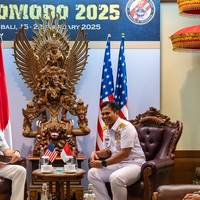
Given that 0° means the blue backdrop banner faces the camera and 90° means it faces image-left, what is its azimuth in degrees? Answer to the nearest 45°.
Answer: approximately 0°

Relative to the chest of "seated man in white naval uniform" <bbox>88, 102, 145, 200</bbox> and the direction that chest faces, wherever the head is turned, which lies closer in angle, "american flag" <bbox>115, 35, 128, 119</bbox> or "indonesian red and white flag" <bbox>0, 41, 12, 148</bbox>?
the indonesian red and white flag

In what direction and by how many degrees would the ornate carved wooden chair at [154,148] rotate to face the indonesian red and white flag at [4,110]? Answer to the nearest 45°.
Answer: approximately 45° to its right

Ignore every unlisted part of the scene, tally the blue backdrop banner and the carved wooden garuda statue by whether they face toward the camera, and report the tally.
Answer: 2

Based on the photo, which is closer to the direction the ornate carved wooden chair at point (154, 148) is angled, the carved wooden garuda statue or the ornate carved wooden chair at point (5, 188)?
the ornate carved wooden chair
